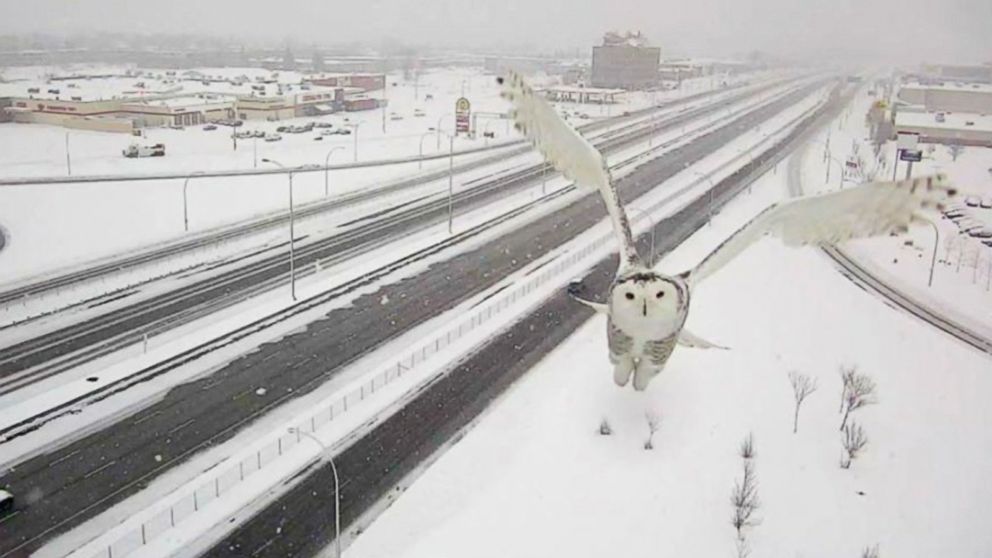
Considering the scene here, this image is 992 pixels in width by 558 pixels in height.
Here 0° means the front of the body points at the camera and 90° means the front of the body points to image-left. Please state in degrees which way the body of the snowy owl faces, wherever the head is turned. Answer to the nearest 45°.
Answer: approximately 0°

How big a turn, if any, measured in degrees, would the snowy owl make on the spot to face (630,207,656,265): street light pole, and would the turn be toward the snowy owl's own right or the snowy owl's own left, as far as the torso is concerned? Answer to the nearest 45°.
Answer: approximately 180°

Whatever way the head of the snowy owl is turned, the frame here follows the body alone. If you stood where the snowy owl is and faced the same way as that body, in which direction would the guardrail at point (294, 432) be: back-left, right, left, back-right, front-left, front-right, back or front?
back-right

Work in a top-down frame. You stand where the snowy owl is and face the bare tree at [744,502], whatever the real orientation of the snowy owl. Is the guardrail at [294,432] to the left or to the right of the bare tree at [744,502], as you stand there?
left

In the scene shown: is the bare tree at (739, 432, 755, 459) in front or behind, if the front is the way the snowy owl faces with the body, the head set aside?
behind

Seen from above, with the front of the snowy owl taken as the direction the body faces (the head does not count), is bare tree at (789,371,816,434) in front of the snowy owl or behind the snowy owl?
behind

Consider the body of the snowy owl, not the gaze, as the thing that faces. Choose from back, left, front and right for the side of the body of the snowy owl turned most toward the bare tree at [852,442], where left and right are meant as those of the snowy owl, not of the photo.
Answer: back

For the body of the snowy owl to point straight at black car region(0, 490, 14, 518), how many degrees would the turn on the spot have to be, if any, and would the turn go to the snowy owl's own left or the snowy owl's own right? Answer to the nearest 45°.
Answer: approximately 90° to the snowy owl's own right

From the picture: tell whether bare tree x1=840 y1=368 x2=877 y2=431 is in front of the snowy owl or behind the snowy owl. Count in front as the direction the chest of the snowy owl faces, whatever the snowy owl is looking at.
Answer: behind
